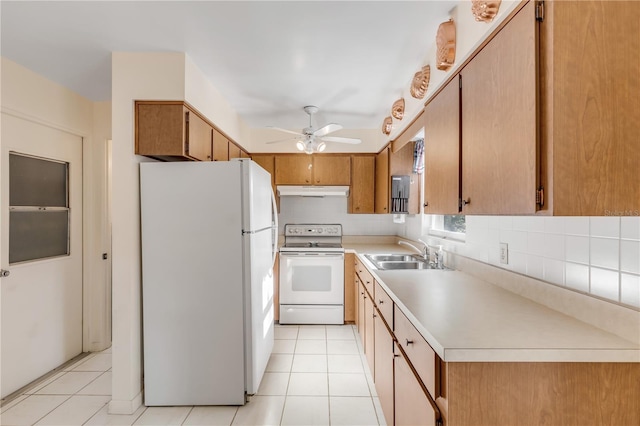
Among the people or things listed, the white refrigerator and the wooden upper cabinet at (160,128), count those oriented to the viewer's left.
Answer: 0

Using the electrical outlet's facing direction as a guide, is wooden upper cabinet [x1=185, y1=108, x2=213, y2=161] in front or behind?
in front

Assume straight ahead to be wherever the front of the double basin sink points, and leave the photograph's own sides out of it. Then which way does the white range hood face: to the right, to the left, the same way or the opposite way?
to the left

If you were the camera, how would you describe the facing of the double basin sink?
facing to the left of the viewer

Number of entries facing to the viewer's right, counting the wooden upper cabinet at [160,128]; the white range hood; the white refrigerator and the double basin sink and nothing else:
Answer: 2

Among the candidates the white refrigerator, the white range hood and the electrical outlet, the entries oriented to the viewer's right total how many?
1

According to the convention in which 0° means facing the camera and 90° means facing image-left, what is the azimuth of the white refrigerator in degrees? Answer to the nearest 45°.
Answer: approximately 270°

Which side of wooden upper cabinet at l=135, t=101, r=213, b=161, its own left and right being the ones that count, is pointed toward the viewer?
right

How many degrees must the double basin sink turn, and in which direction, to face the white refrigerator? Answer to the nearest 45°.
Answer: approximately 45° to its left

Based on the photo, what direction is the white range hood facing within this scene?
toward the camera

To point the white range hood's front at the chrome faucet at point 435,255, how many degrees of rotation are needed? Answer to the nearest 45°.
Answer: approximately 45° to its left

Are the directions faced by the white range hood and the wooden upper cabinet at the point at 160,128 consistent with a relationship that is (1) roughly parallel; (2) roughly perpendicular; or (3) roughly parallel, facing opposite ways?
roughly perpendicular
